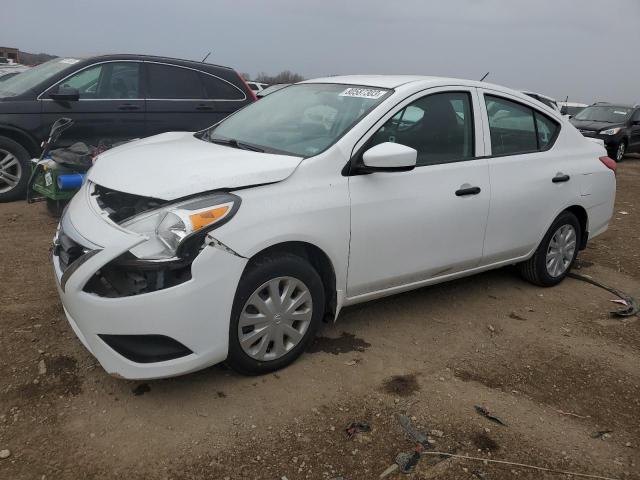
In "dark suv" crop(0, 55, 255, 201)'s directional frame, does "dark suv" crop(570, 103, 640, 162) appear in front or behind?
behind

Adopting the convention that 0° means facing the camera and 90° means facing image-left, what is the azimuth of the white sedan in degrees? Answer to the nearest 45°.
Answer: approximately 45°

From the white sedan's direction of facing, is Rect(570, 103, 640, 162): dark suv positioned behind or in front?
behind

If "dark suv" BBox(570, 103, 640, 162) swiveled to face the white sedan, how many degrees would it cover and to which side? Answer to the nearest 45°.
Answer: approximately 45° to its left

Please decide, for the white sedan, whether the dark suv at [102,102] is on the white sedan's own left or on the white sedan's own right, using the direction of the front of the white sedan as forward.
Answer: on the white sedan's own right

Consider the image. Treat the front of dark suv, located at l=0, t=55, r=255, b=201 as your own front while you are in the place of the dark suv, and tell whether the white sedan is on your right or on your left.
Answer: on your left

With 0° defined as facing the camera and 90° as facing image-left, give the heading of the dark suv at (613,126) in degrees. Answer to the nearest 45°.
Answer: approximately 45°
